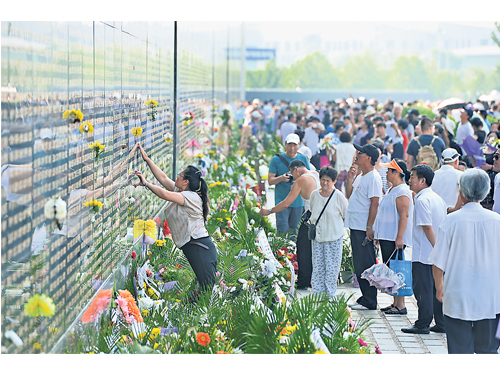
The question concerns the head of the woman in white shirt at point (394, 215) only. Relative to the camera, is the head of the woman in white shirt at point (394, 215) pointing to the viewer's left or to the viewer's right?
to the viewer's left

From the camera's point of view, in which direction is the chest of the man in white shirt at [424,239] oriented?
to the viewer's left

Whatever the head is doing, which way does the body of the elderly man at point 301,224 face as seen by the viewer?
to the viewer's left

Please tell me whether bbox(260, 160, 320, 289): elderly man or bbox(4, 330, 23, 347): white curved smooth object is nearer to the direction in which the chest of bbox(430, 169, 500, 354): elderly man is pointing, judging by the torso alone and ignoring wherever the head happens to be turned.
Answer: the elderly man

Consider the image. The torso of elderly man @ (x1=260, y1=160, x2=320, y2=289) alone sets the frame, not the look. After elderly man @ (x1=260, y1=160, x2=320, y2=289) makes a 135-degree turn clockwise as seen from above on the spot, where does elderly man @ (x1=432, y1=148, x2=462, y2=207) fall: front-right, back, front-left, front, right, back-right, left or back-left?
front-right

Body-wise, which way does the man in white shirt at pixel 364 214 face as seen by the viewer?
to the viewer's left

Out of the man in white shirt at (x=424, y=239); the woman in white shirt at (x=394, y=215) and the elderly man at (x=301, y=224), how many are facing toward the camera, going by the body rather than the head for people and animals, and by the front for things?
0

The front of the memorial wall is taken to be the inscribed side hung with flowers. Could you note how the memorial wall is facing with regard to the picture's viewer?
facing the viewer and to the right of the viewer

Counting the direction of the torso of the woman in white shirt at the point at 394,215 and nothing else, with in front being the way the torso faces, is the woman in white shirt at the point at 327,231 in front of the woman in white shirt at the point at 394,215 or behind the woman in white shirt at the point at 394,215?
in front

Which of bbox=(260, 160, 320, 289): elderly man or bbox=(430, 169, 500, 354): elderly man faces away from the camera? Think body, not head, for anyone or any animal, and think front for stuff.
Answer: bbox=(430, 169, 500, 354): elderly man

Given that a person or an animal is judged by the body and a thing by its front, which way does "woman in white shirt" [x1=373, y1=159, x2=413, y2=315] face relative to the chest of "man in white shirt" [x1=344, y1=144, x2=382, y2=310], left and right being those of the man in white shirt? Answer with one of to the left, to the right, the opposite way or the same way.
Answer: the same way

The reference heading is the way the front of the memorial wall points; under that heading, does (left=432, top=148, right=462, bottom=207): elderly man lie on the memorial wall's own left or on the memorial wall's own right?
on the memorial wall's own left
